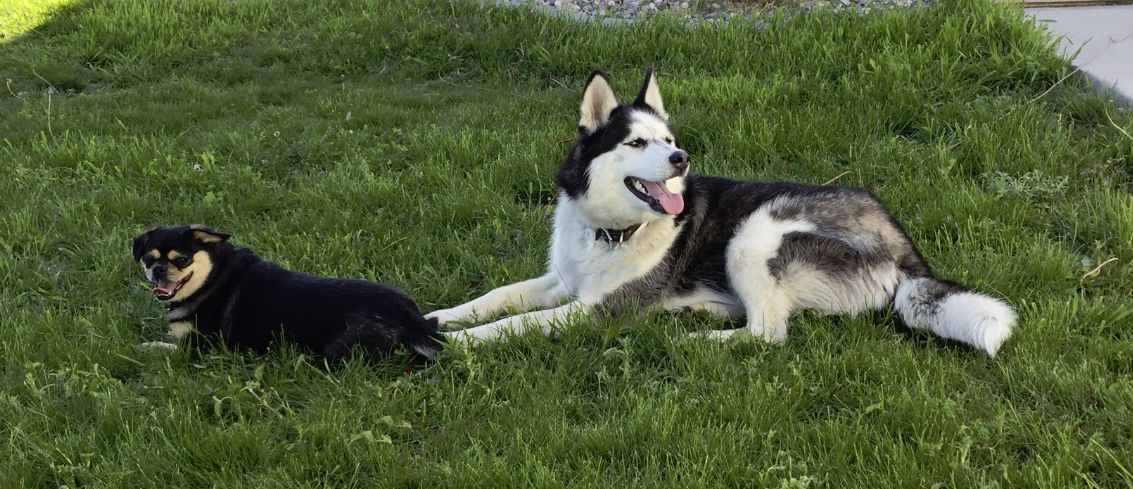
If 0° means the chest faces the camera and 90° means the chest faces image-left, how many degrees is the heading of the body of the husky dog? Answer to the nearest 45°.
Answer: approximately 90°

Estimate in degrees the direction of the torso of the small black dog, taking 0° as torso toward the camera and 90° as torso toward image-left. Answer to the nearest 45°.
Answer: approximately 90°

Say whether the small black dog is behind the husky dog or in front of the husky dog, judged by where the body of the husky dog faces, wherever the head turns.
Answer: in front

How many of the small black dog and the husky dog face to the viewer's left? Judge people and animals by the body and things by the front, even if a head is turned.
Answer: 2

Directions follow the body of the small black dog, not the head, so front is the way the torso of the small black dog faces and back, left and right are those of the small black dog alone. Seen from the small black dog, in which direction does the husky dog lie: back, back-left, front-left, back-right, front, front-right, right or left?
back
